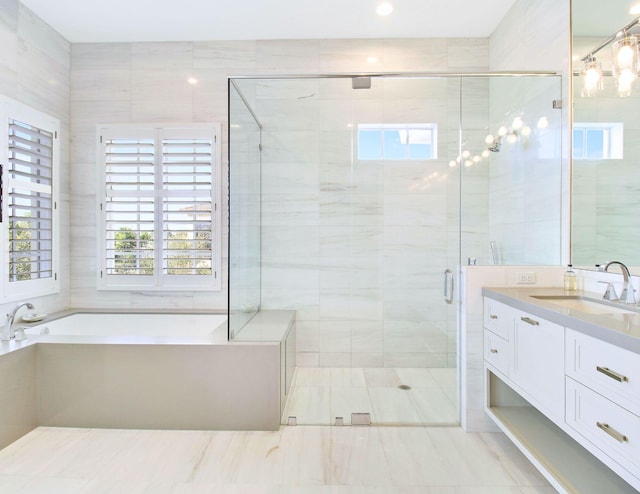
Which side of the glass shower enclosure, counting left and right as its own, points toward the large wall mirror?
left

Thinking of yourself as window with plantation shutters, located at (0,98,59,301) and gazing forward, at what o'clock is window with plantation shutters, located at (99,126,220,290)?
window with plantation shutters, located at (99,126,220,290) is roughly at 11 o'clock from window with plantation shutters, located at (0,98,59,301).

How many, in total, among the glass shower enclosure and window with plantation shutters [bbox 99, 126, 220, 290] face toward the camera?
2

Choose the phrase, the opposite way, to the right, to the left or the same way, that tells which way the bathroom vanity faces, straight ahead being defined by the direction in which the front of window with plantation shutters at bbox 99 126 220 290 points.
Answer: to the right

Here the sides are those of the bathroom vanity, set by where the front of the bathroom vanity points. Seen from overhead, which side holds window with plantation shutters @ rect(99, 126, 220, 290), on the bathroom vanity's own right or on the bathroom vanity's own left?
on the bathroom vanity's own right

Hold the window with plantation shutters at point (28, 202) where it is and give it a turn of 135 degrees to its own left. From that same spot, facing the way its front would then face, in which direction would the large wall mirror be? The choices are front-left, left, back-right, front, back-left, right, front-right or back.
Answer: back-right

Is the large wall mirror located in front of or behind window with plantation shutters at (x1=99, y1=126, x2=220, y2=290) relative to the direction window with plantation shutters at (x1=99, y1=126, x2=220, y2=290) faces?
in front

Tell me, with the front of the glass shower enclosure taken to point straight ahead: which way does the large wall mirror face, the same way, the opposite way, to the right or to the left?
to the right

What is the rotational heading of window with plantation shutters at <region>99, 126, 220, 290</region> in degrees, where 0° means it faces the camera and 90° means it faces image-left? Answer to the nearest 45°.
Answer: approximately 0°

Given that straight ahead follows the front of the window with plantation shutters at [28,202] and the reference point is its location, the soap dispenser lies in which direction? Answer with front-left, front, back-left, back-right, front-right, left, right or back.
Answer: front

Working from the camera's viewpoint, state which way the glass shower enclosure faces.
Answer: facing the viewer

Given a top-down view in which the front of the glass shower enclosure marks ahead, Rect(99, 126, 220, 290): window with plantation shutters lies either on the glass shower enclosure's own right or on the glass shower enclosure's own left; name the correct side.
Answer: on the glass shower enclosure's own right

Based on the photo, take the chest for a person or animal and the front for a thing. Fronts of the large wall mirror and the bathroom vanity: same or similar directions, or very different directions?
same or similar directions

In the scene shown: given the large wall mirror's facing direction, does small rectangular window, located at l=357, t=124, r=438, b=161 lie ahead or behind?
ahead
